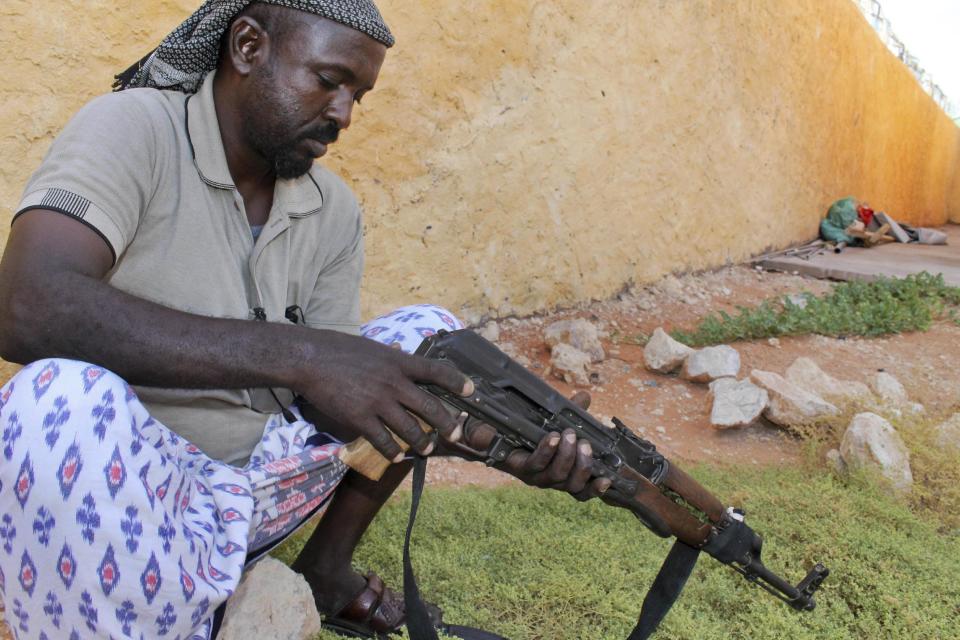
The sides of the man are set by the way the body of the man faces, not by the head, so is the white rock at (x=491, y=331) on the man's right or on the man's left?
on the man's left

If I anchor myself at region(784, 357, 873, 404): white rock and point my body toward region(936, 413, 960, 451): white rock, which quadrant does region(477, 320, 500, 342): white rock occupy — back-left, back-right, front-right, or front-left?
back-right

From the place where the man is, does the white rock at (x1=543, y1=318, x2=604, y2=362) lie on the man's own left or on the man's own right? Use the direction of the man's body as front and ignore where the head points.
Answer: on the man's own left

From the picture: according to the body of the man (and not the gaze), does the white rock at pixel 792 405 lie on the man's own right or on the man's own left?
on the man's own left

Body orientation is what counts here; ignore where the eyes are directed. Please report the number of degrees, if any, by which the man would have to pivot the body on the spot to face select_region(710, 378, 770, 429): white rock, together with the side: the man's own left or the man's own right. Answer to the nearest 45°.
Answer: approximately 90° to the man's own left

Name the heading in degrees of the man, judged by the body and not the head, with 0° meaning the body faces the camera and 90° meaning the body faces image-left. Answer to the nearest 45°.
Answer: approximately 315°

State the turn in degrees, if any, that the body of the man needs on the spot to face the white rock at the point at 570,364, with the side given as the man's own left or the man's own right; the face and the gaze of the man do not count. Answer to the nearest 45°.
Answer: approximately 90° to the man's own left

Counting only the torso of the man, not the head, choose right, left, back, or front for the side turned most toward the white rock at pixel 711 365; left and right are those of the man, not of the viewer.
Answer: left

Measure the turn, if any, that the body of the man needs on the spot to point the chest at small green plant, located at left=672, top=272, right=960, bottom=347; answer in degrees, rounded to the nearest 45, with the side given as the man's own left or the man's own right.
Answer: approximately 90° to the man's own left
